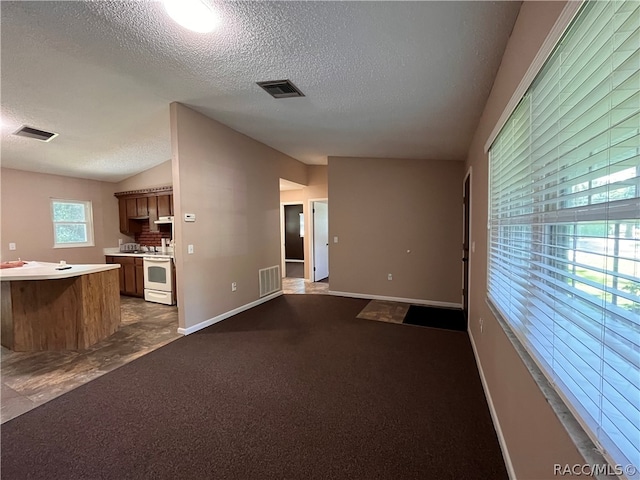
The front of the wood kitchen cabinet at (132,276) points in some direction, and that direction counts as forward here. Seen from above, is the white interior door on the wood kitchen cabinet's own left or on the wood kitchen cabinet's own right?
on the wood kitchen cabinet's own left

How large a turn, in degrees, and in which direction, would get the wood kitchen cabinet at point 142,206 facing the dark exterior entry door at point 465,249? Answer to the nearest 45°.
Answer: approximately 45° to its left

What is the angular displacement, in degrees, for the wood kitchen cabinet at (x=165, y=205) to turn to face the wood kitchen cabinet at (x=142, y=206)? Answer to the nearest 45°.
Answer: approximately 135° to its right

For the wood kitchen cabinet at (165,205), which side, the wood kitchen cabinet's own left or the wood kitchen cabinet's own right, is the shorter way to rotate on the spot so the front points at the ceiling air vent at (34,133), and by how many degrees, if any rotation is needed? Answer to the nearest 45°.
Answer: approximately 45° to the wood kitchen cabinet's own right

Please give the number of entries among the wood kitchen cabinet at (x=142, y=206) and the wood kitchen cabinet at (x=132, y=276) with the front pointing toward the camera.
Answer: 2

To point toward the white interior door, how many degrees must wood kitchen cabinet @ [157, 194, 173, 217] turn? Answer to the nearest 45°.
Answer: approximately 90° to its left

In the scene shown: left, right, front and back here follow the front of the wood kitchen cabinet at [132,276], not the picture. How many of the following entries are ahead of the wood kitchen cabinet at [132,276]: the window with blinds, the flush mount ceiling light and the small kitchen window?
2

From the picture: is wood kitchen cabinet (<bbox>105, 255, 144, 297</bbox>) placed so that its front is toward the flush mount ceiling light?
yes
